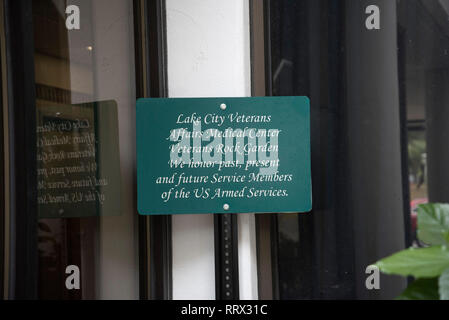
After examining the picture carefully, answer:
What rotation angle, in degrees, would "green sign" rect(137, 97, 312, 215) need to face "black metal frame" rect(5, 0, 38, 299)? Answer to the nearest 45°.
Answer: approximately 90° to its right

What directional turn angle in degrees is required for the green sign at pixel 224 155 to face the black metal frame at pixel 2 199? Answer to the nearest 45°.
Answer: approximately 90° to its right

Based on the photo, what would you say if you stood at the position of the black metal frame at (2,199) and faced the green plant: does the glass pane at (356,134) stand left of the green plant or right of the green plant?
left

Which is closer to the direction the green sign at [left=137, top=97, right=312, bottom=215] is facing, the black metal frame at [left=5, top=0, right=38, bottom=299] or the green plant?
the green plant

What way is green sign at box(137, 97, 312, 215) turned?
toward the camera

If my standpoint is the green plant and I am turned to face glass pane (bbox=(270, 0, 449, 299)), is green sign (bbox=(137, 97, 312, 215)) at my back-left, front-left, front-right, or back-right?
front-left
